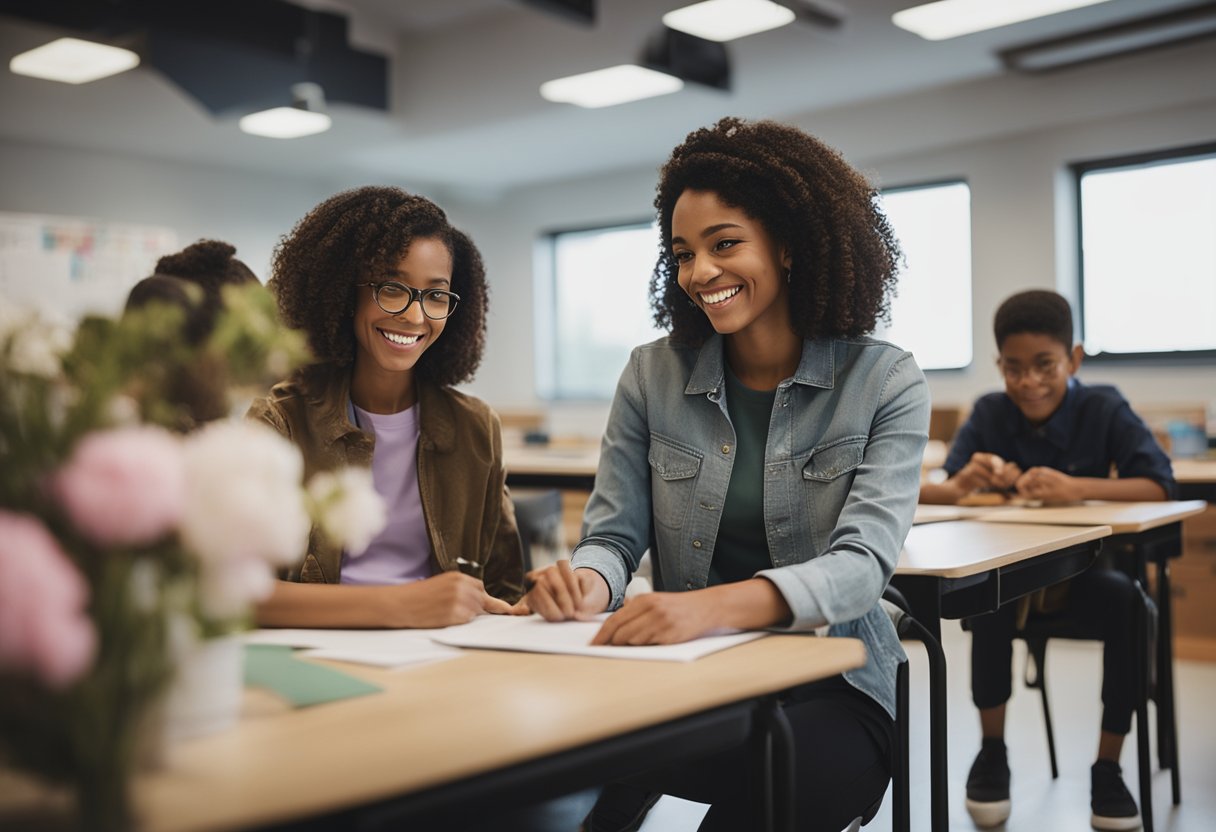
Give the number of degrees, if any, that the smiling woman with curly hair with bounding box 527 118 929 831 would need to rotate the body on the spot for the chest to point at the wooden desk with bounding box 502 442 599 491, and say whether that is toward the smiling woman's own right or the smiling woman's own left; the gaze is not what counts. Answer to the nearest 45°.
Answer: approximately 135° to the smiling woman's own right

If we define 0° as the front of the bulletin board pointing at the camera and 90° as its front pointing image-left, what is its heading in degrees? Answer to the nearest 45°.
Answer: approximately 315°

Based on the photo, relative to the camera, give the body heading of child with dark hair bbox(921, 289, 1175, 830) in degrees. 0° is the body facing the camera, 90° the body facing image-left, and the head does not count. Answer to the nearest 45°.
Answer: approximately 0°

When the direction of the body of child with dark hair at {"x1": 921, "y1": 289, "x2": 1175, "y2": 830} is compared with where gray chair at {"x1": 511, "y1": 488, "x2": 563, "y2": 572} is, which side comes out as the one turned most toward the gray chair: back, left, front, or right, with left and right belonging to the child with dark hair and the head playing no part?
right

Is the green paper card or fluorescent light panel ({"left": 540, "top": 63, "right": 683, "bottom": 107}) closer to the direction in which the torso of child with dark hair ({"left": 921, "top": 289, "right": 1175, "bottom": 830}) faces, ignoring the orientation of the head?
the green paper card

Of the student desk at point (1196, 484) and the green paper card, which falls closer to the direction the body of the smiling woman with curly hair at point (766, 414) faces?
the green paper card

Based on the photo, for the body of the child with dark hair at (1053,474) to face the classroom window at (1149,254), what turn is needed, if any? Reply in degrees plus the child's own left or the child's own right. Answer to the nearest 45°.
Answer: approximately 180°
